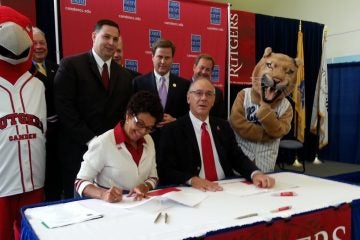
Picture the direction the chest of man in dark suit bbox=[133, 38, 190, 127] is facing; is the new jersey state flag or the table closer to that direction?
the table

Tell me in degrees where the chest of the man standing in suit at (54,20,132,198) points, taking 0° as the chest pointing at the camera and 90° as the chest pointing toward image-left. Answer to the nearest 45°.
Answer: approximately 315°

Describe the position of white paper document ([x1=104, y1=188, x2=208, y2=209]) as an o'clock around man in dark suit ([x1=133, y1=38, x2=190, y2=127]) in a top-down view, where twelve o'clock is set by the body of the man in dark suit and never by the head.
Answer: The white paper document is roughly at 12 o'clock from the man in dark suit.

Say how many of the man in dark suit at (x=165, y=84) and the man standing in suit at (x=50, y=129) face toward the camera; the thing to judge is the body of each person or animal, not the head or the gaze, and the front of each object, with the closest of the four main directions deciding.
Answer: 2

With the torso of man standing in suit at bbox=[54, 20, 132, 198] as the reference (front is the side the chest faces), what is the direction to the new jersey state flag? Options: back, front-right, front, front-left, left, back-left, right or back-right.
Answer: left

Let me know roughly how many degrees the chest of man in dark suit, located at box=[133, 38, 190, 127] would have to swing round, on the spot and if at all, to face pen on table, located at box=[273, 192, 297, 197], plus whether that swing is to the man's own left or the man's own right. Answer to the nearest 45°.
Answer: approximately 45° to the man's own left

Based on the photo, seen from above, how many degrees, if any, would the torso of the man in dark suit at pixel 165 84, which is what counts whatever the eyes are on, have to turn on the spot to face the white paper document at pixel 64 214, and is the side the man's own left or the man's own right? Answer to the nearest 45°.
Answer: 0° — they already face it
